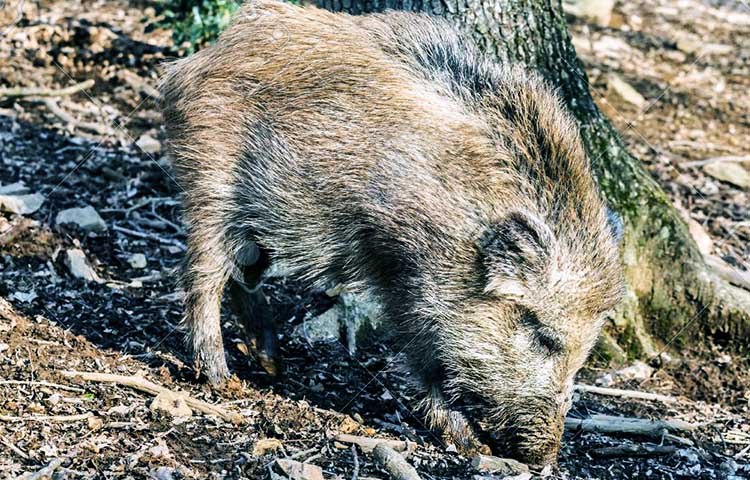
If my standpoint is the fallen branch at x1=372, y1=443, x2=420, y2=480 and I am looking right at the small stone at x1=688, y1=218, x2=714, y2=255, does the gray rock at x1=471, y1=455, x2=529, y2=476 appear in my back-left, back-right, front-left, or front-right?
front-right

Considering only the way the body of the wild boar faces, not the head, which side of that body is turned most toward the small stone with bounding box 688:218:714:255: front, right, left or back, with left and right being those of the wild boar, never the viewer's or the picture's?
left

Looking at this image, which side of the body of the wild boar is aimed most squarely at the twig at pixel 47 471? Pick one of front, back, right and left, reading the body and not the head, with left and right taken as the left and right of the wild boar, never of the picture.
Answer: right

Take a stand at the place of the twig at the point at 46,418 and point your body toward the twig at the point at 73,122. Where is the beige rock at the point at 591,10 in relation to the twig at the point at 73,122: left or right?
right

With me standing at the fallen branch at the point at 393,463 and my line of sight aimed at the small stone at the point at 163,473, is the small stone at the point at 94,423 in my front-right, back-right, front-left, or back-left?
front-right

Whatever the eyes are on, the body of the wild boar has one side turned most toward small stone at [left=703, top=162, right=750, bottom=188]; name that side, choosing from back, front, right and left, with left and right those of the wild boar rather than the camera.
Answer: left

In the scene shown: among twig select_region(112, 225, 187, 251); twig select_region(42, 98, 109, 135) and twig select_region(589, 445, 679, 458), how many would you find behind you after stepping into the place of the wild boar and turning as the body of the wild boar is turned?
2

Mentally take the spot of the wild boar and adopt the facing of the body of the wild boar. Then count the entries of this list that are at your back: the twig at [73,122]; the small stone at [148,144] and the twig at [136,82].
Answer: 3

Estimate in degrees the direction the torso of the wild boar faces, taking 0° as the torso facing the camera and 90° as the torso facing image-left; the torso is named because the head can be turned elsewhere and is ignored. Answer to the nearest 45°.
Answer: approximately 315°

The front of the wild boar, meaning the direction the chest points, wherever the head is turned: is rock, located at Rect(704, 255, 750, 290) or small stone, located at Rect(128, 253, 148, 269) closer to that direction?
the rock

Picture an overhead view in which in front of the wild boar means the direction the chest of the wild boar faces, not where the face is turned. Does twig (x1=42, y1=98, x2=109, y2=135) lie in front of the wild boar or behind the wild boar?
behind

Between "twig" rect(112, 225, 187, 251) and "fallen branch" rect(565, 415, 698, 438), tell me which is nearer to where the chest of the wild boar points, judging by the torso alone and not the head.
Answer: the fallen branch

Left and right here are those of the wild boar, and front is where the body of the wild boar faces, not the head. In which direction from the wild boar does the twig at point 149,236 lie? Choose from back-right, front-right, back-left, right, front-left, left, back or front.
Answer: back

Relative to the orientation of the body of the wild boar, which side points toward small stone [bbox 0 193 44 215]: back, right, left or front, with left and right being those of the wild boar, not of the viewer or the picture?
back

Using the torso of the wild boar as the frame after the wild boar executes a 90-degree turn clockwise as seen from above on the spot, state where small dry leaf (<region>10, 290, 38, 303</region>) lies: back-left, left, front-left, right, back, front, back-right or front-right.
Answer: front-right
